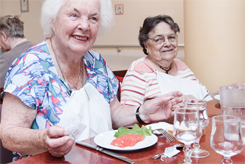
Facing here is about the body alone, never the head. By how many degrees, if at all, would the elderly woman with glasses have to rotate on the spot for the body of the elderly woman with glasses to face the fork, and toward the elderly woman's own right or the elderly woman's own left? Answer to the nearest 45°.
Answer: approximately 45° to the elderly woman's own right

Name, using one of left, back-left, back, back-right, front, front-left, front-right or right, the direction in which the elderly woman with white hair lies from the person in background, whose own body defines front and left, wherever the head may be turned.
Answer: back-left

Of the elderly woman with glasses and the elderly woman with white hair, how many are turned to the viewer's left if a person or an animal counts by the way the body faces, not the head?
0

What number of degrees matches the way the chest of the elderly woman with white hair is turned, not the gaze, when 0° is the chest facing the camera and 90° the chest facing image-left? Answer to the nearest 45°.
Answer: approximately 315°

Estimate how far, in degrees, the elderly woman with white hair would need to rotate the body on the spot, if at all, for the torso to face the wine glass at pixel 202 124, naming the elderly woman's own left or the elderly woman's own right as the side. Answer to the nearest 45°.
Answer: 0° — they already face it

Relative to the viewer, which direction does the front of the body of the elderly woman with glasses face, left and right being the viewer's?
facing the viewer and to the right of the viewer

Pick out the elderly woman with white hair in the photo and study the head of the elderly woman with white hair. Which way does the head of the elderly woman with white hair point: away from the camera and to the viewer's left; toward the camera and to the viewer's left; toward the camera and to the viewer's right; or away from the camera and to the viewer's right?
toward the camera and to the viewer's right

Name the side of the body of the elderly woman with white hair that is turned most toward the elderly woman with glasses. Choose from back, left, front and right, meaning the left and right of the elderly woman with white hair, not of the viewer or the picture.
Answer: left

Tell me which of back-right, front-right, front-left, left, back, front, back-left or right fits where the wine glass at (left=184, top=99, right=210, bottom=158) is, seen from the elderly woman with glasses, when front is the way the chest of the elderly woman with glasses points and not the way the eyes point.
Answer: front-right
